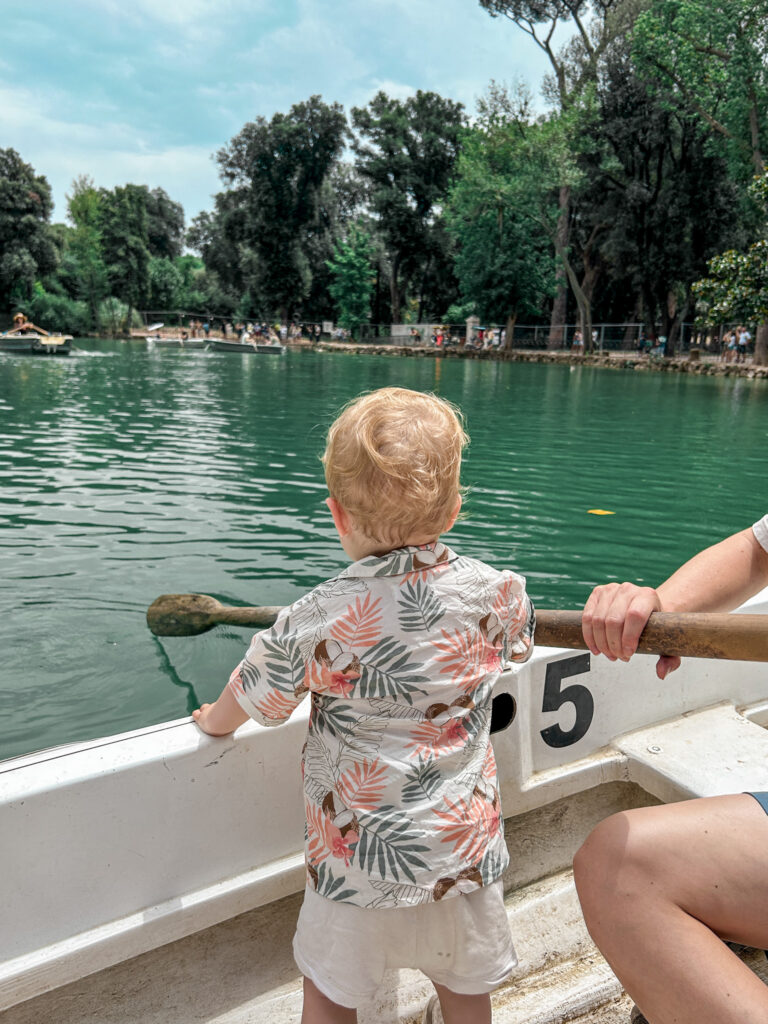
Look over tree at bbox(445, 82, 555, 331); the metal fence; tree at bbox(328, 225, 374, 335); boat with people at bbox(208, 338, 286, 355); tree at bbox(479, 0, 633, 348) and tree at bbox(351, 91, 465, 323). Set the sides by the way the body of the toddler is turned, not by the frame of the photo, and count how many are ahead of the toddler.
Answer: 6

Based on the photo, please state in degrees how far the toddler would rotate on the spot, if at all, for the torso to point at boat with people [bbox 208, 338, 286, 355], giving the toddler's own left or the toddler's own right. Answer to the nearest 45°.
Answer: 0° — they already face it

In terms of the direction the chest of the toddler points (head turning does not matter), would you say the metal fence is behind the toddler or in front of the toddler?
in front

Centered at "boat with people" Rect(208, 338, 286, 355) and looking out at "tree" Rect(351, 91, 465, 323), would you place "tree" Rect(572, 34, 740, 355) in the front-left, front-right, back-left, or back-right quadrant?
front-right

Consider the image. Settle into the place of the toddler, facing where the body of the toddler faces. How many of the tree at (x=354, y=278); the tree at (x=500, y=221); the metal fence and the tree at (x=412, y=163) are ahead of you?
4

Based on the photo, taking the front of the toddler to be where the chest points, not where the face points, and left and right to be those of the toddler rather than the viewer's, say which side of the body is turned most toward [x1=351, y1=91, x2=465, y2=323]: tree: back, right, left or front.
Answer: front

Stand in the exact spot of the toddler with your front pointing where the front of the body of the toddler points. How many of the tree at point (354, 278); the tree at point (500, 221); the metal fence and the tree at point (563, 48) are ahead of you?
4

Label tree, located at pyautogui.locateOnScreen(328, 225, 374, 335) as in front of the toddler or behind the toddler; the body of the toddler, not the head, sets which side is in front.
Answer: in front

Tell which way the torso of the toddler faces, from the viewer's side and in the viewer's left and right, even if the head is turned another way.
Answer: facing away from the viewer

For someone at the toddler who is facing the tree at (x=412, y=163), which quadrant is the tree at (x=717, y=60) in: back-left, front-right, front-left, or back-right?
front-right

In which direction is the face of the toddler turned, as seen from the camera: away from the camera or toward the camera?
away from the camera

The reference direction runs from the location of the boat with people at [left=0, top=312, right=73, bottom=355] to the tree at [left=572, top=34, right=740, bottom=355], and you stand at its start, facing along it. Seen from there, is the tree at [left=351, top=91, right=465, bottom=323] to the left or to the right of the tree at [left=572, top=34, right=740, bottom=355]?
left

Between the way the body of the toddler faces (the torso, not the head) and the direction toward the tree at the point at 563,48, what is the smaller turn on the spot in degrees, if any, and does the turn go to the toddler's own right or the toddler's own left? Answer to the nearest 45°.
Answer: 0° — they already face it
